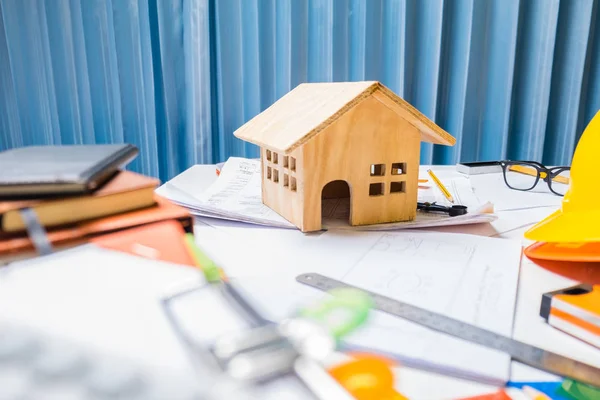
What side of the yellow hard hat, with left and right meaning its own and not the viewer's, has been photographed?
left
